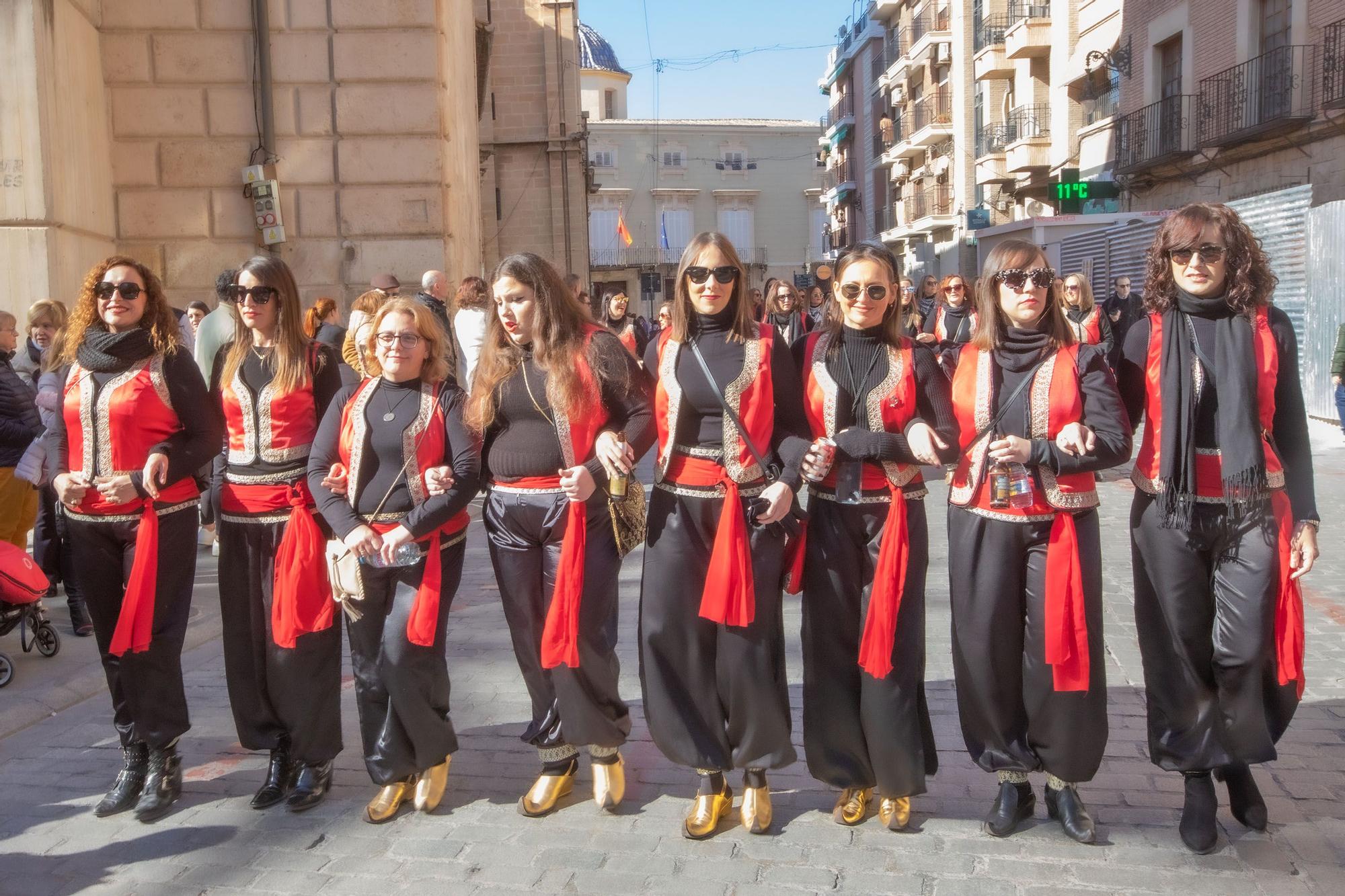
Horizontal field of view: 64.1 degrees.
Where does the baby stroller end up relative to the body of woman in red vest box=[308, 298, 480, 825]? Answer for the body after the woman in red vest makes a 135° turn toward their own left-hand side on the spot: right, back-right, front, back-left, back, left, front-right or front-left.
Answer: left

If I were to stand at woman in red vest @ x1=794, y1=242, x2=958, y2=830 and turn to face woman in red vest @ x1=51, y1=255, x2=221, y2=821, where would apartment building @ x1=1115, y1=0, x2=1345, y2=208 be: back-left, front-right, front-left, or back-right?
back-right

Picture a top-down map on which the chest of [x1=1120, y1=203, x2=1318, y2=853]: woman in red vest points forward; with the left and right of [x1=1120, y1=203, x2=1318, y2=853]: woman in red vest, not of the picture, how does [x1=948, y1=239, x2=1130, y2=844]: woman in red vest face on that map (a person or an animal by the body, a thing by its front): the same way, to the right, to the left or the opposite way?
the same way

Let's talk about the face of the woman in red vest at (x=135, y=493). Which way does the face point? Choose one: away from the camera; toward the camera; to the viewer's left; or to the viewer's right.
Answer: toward the camera

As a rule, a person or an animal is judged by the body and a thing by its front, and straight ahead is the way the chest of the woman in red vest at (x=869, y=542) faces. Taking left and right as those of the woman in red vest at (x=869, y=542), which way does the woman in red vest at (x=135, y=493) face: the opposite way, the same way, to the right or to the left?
the same way

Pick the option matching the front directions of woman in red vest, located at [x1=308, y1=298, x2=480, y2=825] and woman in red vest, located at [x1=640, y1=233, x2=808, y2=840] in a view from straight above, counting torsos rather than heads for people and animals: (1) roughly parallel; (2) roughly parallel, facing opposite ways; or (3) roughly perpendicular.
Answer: roughly parallel

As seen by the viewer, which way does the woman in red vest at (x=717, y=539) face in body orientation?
toward the camera

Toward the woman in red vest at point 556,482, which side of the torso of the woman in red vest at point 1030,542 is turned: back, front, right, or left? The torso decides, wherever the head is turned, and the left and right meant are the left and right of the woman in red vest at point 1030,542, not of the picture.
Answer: right

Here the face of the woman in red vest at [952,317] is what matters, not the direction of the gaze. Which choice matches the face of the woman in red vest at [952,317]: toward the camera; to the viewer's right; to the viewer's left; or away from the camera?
toward the camera

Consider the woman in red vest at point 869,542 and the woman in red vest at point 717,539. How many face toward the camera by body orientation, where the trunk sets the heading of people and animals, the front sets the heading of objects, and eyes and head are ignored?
2

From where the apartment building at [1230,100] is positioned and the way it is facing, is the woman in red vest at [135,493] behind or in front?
in front

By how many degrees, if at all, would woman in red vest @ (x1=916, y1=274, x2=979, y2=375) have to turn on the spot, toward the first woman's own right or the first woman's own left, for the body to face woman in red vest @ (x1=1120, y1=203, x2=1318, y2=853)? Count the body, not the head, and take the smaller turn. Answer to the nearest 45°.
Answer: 0° — they already face them

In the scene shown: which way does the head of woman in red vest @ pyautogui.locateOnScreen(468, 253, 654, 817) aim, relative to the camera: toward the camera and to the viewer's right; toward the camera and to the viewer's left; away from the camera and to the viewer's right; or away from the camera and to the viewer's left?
toward the camera and to the viewer's left

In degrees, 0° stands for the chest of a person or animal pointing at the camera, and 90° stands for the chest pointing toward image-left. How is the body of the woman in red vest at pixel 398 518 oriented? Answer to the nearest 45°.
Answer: approximately 0°

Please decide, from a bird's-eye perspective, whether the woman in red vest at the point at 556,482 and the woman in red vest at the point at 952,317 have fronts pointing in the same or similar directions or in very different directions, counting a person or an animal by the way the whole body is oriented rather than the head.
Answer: same or similar directions

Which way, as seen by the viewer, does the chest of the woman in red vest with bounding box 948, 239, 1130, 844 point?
toward the camera

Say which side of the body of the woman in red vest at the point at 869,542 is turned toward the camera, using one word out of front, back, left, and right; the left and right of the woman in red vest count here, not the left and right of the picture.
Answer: front

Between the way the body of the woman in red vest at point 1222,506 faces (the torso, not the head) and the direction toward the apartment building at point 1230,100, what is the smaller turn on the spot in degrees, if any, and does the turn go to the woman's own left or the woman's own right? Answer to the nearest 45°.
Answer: approximately 180°

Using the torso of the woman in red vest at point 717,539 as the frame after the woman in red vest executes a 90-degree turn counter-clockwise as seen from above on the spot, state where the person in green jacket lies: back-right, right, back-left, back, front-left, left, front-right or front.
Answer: front-left

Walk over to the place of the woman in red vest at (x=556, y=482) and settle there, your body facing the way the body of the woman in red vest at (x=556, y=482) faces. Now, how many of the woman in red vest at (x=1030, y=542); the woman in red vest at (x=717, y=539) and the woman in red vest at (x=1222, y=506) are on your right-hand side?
0

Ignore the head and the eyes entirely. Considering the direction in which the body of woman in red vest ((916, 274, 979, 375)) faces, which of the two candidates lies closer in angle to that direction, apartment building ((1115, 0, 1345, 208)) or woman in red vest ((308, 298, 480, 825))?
the woman in red vest
